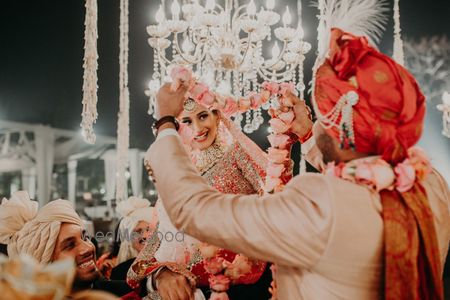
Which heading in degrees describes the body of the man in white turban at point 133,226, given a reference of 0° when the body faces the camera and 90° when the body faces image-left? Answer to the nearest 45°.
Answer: approximately 315°

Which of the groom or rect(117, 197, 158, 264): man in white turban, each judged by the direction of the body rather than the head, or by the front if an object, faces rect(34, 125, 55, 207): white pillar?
the groom

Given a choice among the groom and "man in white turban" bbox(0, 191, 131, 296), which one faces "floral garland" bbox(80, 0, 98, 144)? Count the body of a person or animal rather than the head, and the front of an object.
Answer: the groom

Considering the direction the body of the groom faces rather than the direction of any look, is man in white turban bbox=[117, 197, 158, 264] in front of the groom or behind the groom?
in front

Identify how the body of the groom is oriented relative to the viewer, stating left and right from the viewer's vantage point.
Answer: facing away from the viewer and to the left of the viewer

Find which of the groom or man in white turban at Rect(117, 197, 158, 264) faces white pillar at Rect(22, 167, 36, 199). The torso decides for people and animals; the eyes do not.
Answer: the groom

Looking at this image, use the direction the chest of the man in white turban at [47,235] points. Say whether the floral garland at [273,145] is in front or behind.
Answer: in front
